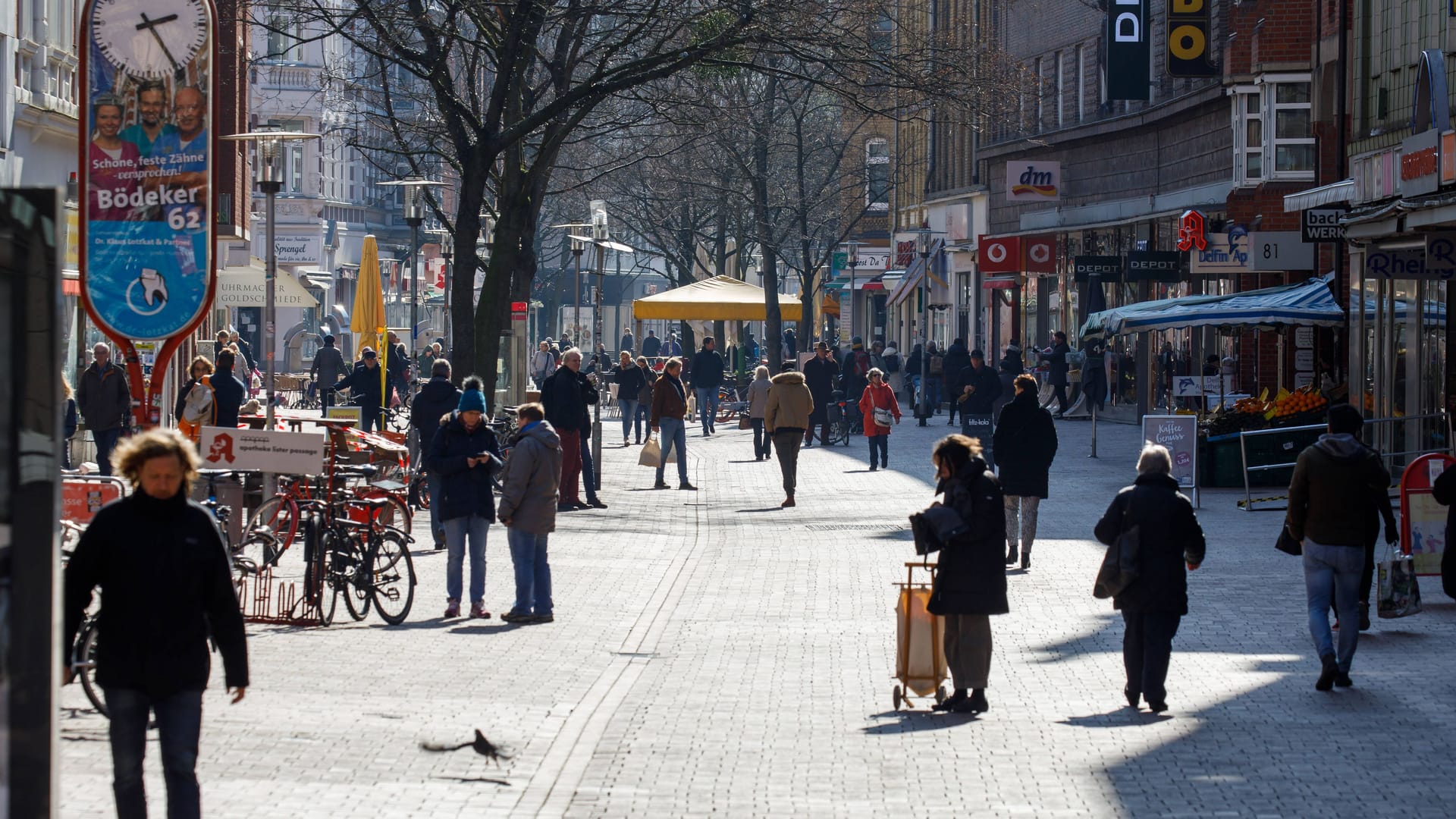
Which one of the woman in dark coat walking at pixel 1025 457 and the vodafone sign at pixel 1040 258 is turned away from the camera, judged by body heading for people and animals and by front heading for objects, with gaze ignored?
the woman in dark coat walking

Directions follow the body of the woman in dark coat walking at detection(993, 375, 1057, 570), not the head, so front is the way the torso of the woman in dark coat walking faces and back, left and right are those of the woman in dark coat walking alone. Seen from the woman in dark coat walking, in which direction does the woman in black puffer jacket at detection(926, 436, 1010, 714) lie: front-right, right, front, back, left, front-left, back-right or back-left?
back

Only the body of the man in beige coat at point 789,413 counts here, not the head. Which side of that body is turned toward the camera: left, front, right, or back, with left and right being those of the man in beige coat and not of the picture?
back

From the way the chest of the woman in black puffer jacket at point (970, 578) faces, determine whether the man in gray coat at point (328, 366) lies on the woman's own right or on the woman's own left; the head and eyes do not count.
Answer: on the woman's own right

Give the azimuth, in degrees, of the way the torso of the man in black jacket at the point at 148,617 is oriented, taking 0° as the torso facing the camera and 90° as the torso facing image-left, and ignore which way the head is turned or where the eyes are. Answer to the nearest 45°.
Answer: approximately 0°

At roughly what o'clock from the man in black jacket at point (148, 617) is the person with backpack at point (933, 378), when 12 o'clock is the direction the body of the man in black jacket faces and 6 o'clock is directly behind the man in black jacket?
The person with backpack is roughly at 7 o'clock from the man in black jacket.

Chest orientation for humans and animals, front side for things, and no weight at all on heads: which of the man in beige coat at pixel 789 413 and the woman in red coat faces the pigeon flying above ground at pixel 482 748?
the woman in red coat

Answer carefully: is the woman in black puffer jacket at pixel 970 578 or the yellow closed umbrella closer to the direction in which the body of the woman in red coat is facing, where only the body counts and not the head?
the woman in black puffer jacket

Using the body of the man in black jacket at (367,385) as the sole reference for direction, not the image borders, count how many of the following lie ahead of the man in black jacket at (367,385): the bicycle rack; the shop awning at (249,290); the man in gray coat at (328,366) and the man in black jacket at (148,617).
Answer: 2

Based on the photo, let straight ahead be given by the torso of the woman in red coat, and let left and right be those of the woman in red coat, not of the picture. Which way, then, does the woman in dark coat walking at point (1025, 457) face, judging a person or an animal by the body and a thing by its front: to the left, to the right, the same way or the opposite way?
the opposite way

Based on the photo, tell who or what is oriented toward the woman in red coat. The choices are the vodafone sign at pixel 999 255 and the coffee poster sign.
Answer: the vodafone sign

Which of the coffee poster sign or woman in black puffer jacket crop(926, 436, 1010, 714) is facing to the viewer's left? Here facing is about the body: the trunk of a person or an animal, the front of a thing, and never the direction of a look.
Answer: the woman in black puffer jacket
